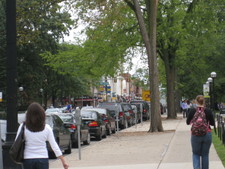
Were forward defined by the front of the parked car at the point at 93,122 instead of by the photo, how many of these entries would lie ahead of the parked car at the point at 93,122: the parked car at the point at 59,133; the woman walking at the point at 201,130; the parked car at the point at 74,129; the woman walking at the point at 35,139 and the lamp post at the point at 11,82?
0

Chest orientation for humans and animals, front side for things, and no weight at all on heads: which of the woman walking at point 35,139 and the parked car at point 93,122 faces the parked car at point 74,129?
the woman walking

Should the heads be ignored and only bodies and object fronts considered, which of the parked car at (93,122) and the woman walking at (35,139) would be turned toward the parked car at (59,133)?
the woman walking

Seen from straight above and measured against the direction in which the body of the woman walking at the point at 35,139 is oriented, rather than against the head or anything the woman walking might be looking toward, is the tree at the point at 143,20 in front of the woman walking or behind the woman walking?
in front

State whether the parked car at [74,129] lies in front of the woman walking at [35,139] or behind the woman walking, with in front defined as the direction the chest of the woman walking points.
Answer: in front

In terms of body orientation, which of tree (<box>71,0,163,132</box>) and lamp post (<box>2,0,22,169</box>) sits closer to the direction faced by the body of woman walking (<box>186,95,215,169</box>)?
the tree

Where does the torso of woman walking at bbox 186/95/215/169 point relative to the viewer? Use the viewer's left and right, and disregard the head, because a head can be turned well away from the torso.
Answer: facing away from the viewer

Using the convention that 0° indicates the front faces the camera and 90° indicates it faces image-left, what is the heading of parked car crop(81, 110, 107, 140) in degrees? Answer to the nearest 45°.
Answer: approximately 225°

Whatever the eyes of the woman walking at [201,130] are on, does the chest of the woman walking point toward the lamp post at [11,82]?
no

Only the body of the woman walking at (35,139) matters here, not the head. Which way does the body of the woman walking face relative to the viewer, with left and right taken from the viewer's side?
facing away from the viewer

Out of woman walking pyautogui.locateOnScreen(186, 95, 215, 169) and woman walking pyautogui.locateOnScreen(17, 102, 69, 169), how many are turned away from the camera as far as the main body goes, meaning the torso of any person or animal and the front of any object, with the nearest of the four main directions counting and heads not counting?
2
